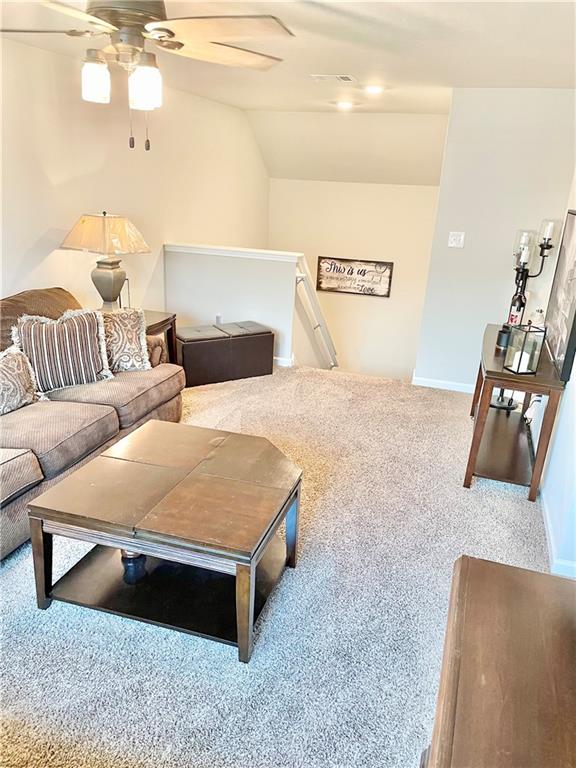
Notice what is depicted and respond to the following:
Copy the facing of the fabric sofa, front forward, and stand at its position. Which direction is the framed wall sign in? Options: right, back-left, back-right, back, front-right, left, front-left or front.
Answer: left

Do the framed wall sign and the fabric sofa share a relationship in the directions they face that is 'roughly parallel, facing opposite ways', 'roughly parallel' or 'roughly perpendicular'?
roughly perpendicular

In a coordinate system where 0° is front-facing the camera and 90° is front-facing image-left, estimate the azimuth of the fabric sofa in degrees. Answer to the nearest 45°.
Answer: approximately 315°

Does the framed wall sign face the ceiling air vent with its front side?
yes

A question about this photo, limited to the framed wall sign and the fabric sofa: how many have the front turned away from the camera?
0

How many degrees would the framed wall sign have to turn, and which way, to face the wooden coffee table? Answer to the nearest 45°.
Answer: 0° — it already faces it

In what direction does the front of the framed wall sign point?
toward the camera

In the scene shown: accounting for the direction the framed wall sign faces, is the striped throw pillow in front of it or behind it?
in front

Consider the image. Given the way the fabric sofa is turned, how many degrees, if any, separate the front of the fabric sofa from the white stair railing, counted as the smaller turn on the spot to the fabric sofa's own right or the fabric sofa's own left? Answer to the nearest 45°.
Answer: approximately 90° to the fabric sofa's own left

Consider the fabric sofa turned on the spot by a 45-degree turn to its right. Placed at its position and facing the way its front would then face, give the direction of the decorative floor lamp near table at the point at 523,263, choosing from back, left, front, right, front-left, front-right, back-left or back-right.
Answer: left

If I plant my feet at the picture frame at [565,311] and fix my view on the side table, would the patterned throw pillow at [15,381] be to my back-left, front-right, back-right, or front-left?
front-left

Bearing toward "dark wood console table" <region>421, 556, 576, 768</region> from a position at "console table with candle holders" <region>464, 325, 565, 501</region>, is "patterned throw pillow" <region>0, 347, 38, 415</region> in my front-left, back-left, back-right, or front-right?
front-right
